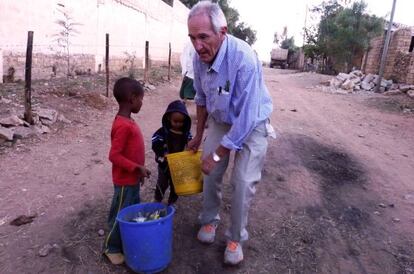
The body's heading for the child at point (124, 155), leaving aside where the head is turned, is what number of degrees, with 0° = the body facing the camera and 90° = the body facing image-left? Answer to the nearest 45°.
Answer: approximately 270°

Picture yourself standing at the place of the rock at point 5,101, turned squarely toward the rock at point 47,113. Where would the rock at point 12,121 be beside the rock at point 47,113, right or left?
right

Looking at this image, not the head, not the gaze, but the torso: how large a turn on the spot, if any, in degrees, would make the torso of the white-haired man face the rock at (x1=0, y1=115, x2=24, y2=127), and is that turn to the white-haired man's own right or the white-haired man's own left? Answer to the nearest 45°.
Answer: approximately 90° to the white-haired man's own right

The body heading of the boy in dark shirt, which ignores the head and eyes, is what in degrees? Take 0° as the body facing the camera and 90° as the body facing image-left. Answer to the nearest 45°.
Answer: approximately 0°

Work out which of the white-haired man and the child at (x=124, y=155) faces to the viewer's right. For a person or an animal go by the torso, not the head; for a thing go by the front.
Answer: the child

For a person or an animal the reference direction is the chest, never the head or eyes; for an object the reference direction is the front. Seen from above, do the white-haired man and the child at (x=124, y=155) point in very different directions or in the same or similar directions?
very different directions

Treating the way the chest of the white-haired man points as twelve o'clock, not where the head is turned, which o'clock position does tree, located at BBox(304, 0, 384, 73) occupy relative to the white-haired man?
The tree is roughly at 5 o'clock from the white-haired man.

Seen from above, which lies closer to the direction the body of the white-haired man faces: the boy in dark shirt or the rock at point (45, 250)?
the rock

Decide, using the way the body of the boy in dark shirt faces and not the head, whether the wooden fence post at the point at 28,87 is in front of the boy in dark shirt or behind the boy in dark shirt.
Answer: behind

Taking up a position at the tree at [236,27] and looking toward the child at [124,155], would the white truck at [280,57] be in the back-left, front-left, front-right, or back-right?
back-left

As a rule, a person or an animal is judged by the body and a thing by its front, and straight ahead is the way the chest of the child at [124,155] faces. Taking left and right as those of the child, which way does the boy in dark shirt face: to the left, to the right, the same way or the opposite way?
to the right

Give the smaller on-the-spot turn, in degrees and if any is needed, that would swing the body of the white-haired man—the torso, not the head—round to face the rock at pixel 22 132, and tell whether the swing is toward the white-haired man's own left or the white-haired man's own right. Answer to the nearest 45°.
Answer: approximately 90° to the white-haired man's own right

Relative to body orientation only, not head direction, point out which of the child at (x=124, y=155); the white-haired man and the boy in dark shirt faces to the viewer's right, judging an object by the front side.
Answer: the child

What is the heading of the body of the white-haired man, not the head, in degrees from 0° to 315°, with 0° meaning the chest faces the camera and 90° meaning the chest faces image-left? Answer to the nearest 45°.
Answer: approximately 45°
